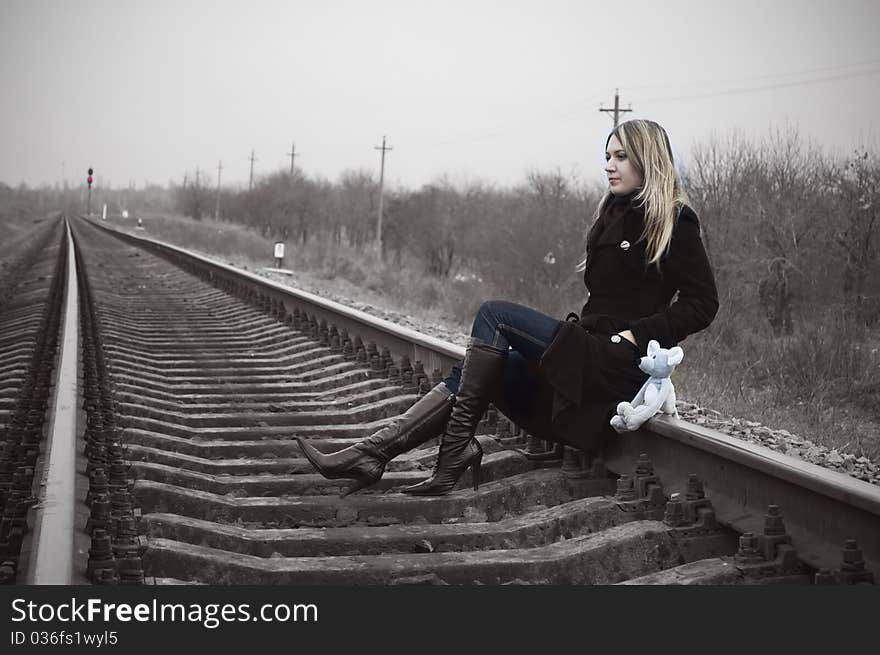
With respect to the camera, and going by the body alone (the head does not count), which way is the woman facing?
to the viewer's left

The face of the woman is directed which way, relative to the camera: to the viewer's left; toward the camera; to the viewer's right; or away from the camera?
to the viewer's left
